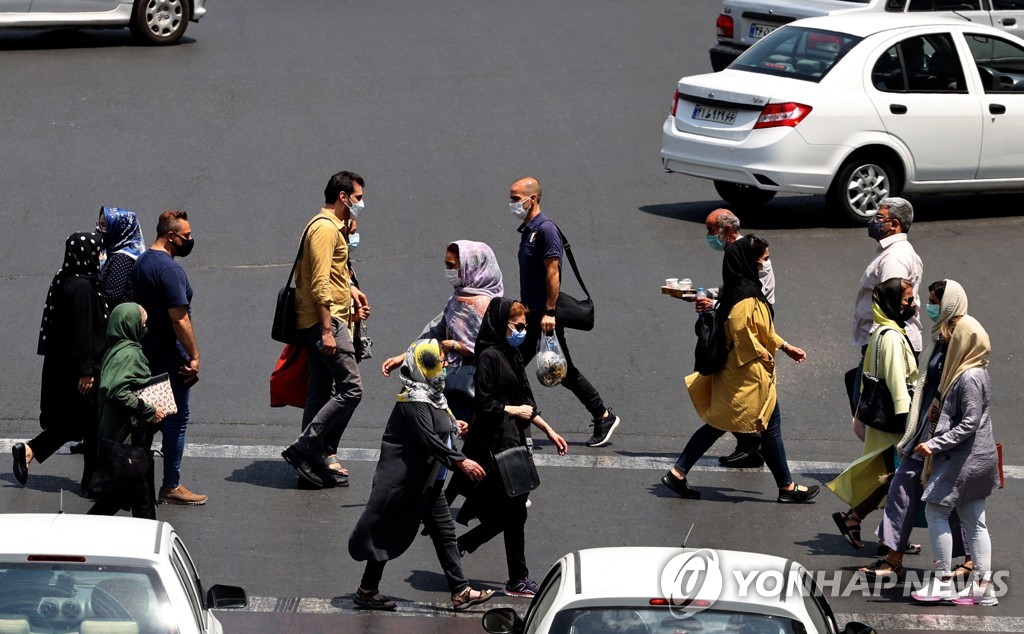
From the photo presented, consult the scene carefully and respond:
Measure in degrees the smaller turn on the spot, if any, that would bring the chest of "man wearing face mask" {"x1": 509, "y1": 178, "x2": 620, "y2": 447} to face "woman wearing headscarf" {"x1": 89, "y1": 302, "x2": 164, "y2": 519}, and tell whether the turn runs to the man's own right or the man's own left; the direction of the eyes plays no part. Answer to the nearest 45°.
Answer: approximately 45° to the man's own left

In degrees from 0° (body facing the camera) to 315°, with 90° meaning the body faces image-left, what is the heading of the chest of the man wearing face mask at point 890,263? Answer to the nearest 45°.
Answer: approximately 90°

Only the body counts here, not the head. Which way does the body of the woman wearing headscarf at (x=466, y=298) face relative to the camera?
to the viewer's left

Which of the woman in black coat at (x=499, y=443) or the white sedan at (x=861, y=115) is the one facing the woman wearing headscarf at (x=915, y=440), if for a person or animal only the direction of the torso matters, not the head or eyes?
the woman in black coat

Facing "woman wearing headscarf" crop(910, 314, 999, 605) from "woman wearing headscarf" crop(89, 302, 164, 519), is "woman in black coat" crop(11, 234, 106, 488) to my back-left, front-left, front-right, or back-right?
back-left

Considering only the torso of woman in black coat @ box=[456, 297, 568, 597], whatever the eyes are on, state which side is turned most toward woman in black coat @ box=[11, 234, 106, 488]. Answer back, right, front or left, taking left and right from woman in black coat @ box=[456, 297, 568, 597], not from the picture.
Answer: back

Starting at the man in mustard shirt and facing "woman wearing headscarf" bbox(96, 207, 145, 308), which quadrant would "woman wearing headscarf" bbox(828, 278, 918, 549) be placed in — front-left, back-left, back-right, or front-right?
back-left

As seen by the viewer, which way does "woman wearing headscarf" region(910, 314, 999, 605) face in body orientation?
to the viewer's left
